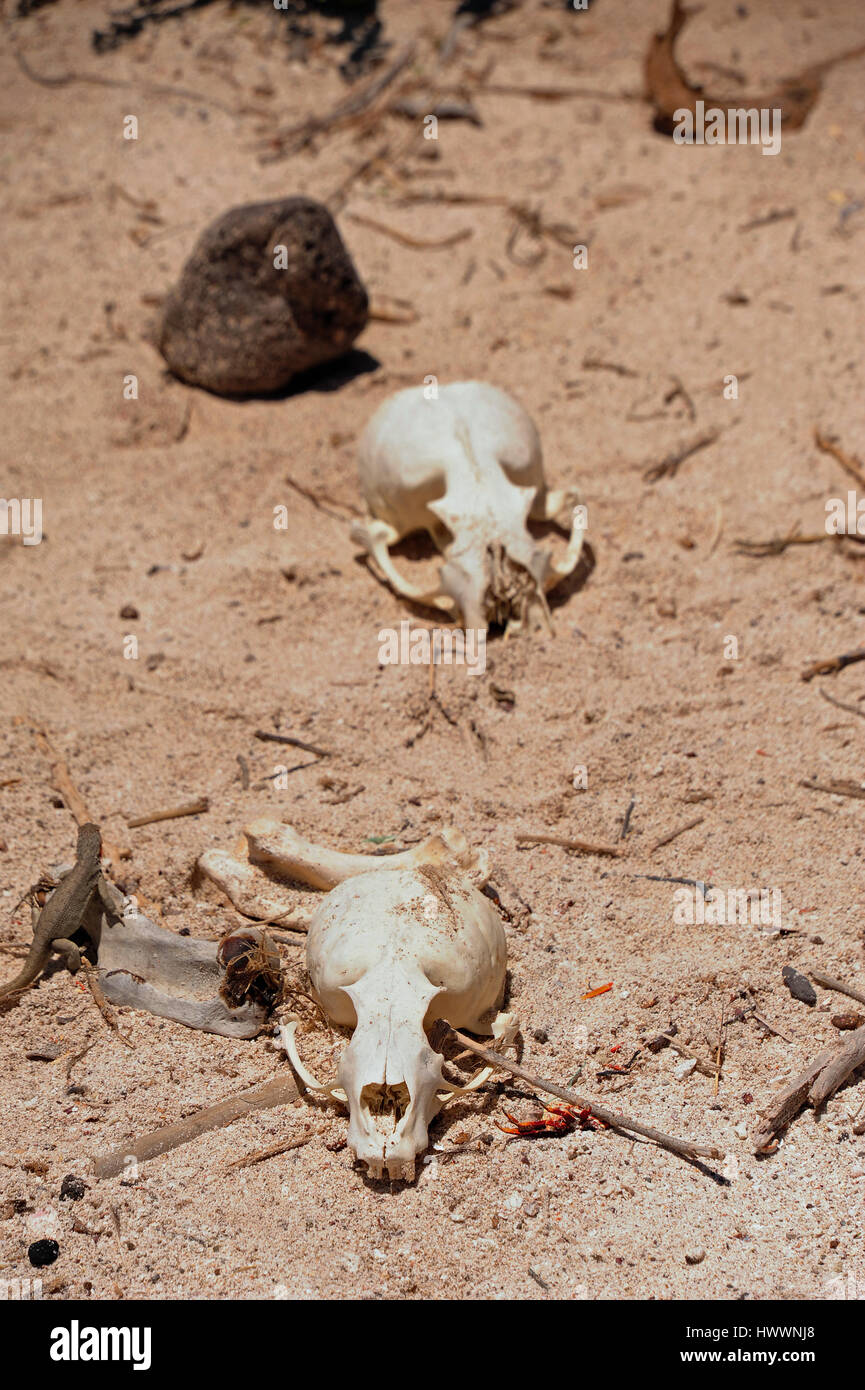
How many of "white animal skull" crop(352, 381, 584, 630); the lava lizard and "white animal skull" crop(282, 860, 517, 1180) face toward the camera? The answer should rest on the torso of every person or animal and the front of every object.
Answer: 2

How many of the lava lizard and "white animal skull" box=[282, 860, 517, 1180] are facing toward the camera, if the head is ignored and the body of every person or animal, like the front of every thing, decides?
1

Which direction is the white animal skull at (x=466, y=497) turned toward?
toward the camera

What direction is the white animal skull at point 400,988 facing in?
toward the camera

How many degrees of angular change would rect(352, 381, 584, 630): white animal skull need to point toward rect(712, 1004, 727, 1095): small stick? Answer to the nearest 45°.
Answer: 0° — it already faces it

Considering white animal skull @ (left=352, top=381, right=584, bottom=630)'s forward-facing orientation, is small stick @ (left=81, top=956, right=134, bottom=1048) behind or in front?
in front

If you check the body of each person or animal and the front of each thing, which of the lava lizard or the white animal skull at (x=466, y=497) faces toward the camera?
the white animal skull

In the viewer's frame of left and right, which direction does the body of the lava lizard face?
facing away from the viewer and to the right of the viewer

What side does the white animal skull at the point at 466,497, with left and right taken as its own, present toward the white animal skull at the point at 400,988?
front

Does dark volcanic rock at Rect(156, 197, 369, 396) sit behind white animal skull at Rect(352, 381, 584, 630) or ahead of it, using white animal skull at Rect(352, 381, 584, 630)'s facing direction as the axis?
behind

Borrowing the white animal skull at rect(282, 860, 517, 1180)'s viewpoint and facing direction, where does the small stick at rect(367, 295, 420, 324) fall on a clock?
The small stick is roughly at 6 o'clock from the white animal skull.
